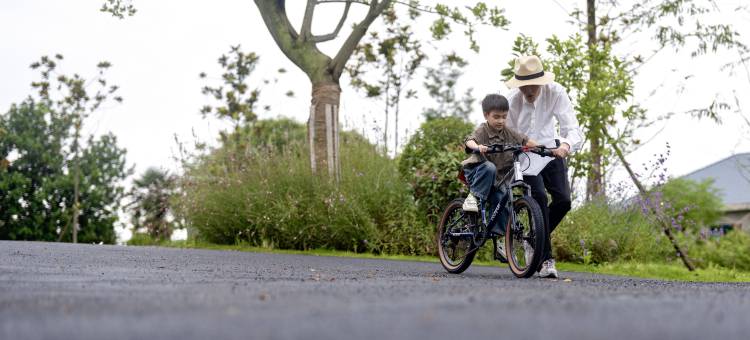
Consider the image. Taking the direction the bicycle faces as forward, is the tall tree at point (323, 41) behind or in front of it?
behind

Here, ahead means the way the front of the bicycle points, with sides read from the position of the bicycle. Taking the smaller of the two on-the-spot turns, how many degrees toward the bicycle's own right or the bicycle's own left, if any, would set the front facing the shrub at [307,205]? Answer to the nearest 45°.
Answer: approximately 180°

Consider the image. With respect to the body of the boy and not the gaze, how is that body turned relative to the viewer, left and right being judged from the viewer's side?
facing the viewer and to the right of the viewer

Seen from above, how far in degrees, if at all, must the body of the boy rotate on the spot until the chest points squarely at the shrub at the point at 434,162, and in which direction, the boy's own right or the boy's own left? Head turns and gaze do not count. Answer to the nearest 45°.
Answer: approximately 135° to the boy's own left

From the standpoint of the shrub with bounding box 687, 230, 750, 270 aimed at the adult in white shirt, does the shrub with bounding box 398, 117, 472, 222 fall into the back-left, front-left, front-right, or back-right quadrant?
front-right

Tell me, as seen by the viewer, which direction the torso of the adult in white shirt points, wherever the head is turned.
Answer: toward the camera

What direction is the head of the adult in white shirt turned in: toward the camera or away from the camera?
toward the camera

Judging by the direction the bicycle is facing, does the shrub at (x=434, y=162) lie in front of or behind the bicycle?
behind

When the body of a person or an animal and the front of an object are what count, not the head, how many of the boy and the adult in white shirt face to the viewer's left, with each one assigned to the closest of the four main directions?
0

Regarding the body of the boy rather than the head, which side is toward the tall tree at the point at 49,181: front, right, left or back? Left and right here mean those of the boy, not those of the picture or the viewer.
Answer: back
